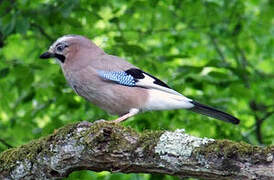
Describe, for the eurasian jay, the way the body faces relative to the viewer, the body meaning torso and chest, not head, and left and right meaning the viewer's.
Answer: facing to the left of the viewer
